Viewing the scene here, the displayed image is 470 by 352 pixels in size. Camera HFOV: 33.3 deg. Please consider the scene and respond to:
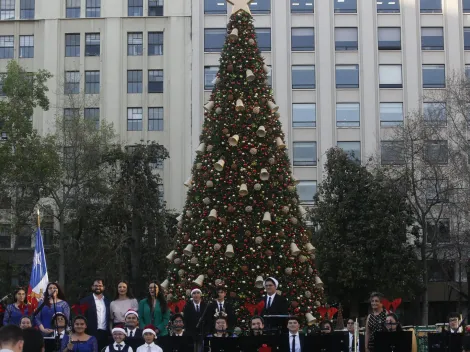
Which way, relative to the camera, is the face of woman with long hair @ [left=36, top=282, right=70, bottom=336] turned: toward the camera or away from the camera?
toward the camera

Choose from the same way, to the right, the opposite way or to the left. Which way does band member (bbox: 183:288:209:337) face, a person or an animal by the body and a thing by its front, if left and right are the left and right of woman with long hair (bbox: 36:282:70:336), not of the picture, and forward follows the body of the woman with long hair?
the same way

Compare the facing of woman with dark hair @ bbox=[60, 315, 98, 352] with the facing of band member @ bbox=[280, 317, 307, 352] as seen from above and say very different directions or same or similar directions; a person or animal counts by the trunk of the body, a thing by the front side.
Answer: same or similar directions

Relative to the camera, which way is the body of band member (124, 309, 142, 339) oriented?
toward the camera

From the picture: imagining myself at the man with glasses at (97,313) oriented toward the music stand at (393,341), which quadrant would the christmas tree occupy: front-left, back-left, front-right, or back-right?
front-left

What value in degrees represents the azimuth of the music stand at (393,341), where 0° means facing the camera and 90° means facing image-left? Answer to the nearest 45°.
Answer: approximately 180°

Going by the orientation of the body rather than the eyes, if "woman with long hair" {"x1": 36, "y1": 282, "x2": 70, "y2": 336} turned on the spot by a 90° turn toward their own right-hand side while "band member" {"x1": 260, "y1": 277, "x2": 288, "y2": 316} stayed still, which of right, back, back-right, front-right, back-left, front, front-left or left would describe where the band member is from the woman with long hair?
back

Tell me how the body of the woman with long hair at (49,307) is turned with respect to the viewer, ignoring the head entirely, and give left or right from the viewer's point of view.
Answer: facing the viewer

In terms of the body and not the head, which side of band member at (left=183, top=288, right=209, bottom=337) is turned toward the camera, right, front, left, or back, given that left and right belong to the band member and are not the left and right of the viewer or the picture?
front

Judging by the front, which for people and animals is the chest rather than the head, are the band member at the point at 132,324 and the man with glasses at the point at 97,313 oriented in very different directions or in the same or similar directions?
same or similar directions

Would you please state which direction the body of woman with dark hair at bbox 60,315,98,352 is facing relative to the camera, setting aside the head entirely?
toward the camera

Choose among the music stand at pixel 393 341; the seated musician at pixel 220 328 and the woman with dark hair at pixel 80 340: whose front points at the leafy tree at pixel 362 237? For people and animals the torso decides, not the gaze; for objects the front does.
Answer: the music stand

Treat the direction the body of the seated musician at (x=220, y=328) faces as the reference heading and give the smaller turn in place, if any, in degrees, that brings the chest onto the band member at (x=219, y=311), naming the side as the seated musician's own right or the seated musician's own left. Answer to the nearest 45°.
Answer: approximately 180°

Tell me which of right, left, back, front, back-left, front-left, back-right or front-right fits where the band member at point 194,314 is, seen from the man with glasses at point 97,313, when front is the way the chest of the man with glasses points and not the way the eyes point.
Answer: left

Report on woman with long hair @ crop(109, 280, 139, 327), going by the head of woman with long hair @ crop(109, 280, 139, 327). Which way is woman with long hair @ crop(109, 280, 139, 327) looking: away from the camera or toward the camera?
toward the camera

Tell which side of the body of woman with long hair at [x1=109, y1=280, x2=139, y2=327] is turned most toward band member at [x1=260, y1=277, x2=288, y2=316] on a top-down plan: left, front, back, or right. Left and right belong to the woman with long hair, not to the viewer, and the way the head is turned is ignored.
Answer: left

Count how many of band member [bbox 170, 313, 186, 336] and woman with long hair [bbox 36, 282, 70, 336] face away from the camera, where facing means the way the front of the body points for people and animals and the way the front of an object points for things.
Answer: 0

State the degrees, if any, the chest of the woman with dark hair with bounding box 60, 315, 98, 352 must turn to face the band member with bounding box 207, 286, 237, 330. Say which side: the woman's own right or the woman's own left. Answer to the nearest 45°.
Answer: approximately 135° to the woman's own left
